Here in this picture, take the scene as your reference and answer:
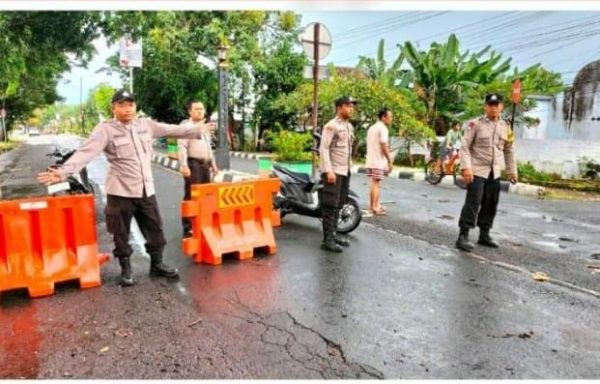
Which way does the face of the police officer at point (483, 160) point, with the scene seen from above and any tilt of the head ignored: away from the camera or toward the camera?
toward the camera

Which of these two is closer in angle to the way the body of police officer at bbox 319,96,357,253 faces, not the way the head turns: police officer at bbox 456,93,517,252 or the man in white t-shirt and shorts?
the police officer

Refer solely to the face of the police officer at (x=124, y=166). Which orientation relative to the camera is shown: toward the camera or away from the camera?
toward the camera

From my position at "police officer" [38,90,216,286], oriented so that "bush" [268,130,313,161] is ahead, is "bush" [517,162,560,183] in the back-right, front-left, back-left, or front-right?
front-right

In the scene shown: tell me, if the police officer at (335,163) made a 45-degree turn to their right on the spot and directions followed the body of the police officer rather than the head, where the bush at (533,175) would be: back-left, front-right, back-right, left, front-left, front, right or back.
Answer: left
